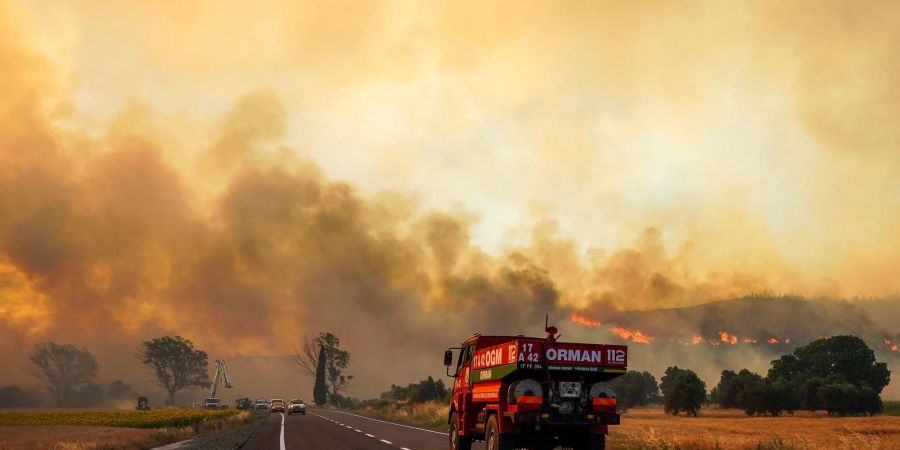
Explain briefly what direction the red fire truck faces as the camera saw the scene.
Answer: facing away from the viewer and to the left of the viewer
